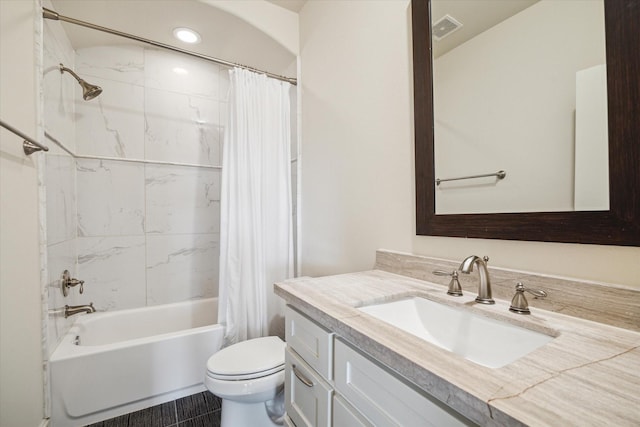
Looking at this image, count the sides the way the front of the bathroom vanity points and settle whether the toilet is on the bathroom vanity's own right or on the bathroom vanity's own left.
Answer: on the bathroom vanity's own right

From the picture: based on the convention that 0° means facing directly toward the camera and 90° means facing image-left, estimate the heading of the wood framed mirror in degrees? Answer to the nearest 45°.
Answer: approximately 45°

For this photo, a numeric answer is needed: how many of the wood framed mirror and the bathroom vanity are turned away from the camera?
0

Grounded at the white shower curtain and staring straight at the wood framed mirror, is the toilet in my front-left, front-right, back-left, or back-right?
front-right

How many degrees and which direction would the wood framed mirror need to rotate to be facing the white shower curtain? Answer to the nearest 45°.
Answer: approximately 45° to its right

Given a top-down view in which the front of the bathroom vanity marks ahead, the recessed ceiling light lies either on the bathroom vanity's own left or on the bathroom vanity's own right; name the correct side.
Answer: on the bathroom vanity's own right

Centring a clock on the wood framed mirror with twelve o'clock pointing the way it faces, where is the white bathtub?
The white bathtub is roughly at 1 o'clock from the wood framed mirror.

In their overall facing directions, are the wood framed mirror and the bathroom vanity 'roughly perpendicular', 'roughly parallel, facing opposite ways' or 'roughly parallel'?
roughly parallel

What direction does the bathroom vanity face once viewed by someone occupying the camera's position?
facing the viewer and to the left of the viewer

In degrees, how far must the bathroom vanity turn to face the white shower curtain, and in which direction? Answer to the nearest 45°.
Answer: approximately 90° to its right
